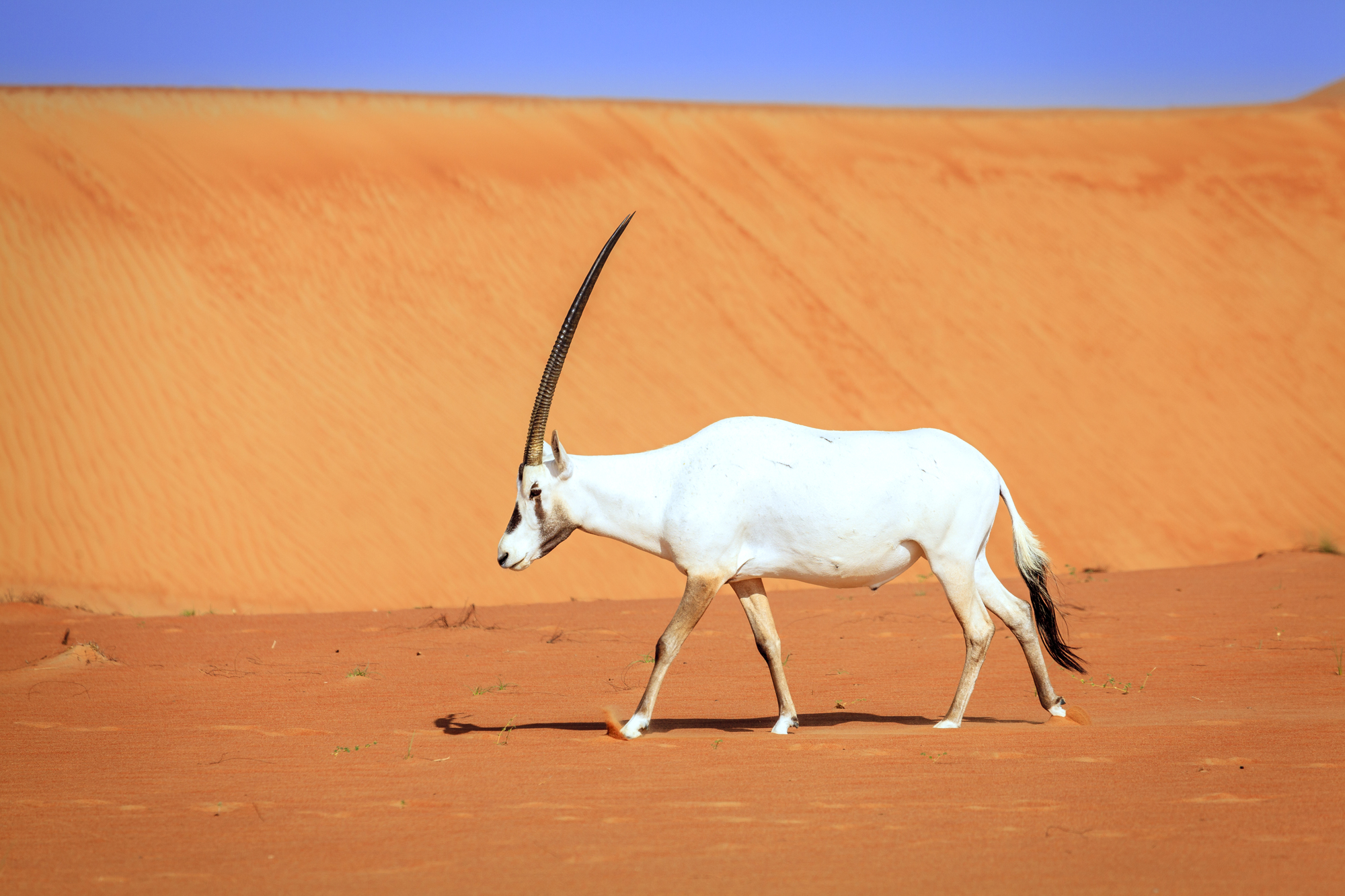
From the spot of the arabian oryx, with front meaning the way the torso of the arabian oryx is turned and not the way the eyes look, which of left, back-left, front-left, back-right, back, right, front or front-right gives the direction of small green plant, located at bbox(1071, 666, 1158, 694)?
back-right

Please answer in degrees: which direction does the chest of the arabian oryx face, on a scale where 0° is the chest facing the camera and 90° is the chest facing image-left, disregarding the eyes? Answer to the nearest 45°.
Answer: approximately 90°
